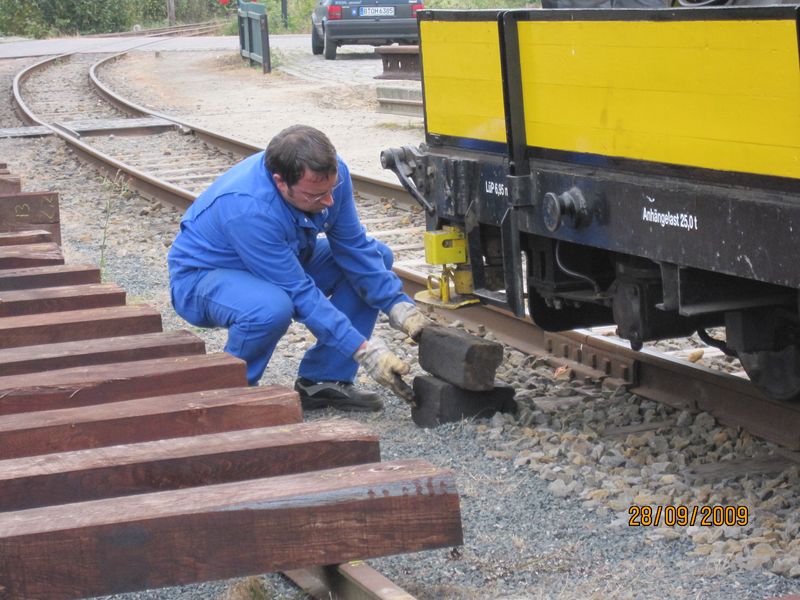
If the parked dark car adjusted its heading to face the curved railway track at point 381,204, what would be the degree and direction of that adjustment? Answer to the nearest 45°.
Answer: approximately 180°

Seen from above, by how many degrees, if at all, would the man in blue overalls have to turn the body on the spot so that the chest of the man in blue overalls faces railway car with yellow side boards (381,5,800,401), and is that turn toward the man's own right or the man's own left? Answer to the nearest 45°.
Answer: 0° — they already face it

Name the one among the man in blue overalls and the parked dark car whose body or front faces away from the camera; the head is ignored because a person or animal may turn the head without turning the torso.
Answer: the parked dark car

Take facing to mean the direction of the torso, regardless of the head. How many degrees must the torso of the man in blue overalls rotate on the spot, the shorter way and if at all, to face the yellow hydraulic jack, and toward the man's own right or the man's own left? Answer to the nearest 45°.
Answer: approximately 45° to the man's own left

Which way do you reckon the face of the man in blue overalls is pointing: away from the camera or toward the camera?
toward the camera

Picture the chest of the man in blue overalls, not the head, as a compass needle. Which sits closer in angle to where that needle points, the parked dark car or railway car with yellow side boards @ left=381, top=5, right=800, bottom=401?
the railway car with yellow side boards

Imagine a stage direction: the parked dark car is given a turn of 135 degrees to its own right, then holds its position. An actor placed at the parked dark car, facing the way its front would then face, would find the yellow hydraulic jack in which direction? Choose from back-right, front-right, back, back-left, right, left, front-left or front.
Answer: front-right

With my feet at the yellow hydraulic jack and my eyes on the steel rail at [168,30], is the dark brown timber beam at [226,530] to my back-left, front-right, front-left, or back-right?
back-left

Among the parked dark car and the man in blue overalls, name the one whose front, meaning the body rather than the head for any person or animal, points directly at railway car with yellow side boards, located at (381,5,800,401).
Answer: the man in blue overalls

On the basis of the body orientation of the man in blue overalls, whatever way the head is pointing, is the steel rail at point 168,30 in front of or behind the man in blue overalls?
behind

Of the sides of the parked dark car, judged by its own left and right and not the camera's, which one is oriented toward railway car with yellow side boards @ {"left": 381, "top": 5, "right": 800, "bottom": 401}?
back

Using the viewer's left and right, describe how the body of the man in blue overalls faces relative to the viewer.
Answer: facing the viewer and to the right of the viewer

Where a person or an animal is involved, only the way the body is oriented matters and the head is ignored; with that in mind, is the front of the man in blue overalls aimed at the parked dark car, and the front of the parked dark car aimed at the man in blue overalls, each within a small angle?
no

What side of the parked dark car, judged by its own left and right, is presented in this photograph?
back

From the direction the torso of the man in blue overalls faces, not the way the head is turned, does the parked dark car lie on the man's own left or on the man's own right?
on the man's own left

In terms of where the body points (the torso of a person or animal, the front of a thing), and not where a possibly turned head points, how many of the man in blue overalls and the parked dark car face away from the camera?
1

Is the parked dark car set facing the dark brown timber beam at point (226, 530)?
no
